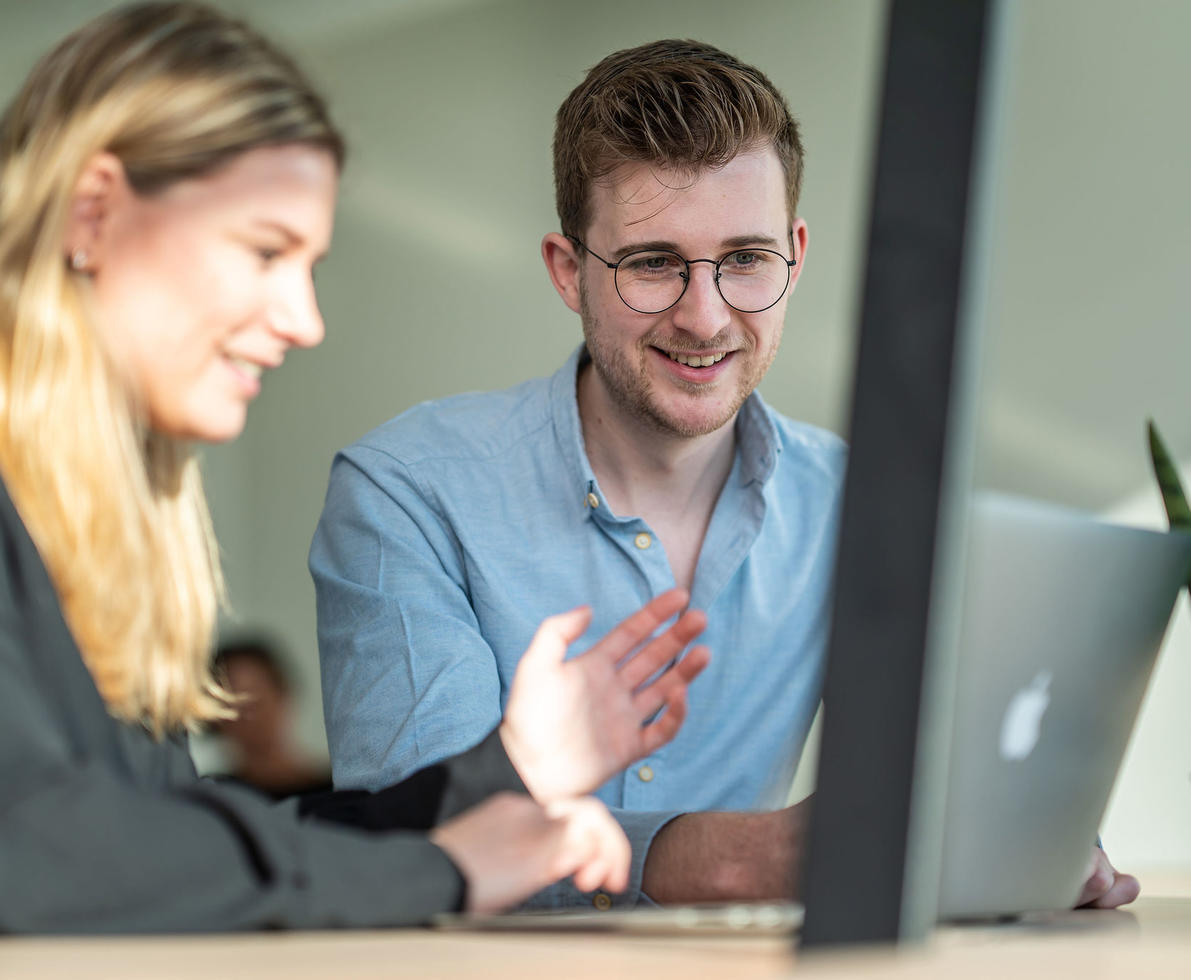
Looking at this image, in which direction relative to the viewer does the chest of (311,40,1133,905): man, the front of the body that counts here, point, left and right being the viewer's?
facing the viewer and to the right of the viewer

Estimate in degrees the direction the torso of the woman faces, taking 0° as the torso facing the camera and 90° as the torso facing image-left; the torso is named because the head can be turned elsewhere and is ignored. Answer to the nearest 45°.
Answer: approximately 270°

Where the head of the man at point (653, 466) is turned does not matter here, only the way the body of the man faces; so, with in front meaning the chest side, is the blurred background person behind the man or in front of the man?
behind

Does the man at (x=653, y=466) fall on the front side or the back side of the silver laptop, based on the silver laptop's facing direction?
on the front side

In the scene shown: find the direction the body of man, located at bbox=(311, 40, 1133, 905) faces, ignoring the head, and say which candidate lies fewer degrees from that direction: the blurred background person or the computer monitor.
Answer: the computer monitor

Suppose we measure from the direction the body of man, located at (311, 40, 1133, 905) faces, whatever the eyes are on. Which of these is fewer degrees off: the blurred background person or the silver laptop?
the silver laptop

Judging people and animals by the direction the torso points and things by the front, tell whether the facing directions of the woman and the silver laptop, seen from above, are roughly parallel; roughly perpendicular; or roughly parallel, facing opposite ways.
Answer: roughly perpendicular

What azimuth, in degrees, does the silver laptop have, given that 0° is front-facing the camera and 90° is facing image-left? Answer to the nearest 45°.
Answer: approximately 135°

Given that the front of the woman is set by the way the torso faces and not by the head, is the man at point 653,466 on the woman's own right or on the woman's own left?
on the woman's own left

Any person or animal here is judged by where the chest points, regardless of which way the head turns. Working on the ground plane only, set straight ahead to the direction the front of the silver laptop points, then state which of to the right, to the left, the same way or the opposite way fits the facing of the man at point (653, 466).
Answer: the opposite way

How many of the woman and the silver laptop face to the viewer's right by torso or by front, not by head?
1
